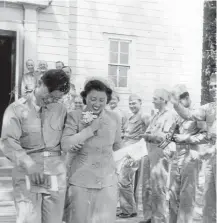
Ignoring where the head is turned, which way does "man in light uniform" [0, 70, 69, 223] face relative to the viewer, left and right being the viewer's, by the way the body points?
facing the viewer and to the right of the viewer

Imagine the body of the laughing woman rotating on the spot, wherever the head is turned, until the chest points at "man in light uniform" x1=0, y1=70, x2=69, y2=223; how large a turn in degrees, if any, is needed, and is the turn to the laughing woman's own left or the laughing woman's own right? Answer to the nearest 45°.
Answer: approximately 90° to the laughing woman's own right

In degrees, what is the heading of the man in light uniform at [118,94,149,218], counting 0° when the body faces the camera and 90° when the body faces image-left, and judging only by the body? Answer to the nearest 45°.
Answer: approximately 45°

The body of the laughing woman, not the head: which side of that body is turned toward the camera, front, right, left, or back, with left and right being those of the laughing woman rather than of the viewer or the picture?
front

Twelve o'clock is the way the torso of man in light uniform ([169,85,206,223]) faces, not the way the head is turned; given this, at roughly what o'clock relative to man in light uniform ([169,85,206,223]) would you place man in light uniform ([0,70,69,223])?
man in light uniform ([0,70,69,223]) is roughly at 1 o'clock from man in light uniform ([169,85,206,223]).

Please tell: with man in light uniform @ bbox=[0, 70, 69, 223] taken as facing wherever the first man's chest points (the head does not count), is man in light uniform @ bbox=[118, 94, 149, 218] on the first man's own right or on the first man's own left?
on the first man's own left

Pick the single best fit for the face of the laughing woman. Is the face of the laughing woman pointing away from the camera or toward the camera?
toward the camera

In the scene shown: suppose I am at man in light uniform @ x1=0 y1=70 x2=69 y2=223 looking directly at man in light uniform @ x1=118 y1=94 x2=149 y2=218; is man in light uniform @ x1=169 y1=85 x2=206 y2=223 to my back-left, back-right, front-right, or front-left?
front-right

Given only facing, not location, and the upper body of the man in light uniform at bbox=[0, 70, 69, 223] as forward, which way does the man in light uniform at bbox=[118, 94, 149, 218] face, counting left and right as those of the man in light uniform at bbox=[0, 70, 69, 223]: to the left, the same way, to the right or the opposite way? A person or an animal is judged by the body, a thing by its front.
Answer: to the right

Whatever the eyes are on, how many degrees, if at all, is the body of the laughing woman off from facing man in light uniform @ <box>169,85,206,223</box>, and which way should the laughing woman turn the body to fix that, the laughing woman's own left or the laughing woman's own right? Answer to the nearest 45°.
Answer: approximately 135° to the laughing woman's own left

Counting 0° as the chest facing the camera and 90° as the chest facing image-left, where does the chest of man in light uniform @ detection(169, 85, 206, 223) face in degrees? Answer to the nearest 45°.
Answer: approximately 0°

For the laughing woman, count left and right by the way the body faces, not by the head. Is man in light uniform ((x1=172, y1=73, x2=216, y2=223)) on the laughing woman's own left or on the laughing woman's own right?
on the laughing woman's own left
